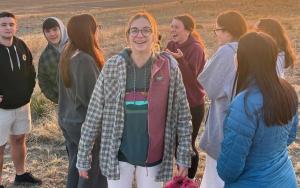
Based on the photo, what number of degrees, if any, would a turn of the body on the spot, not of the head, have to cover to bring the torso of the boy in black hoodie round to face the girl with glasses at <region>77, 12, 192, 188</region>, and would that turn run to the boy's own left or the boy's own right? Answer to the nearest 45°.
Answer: approximately 45° to the boy's own left

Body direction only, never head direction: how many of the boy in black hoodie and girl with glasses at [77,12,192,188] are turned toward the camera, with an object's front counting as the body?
2

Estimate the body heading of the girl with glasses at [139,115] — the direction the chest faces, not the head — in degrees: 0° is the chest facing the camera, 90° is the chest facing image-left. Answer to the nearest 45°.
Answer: approximately 0°

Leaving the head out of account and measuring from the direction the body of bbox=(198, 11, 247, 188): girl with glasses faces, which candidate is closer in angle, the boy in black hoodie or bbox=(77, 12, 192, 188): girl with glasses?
the boy in black hoodie

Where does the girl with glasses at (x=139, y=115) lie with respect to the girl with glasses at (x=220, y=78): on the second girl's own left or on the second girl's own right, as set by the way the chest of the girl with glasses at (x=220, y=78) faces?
on the second girl's own left

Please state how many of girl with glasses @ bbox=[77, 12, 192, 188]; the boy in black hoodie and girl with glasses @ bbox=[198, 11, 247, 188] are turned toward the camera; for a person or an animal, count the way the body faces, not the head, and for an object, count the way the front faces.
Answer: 2

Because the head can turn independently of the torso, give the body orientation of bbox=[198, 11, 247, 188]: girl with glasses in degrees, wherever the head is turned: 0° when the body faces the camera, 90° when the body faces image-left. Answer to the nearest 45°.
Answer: approximately 90°

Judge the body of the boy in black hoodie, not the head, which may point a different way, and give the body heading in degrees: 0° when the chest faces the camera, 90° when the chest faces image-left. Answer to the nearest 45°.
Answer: approximately 0°

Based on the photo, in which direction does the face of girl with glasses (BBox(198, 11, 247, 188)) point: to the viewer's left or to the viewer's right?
to the viewer's left

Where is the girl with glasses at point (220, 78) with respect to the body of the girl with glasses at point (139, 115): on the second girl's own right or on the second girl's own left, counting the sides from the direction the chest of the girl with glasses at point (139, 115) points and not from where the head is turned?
on the second girl's own left
